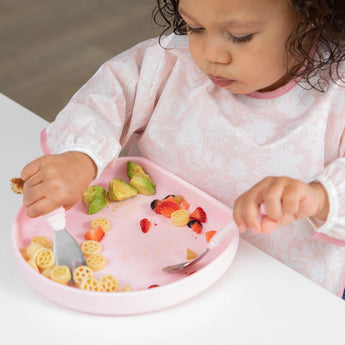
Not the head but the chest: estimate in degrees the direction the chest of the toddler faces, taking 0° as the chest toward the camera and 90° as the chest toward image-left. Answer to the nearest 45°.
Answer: approximately 45°
